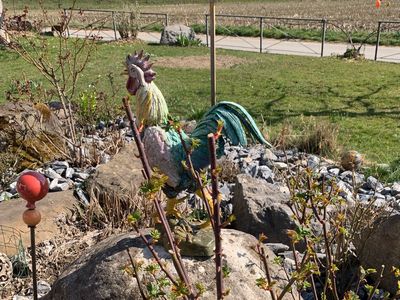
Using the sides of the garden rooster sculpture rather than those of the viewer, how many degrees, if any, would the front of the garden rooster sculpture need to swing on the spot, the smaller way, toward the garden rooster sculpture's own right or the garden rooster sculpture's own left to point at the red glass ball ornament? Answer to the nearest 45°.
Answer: approximately 45° to the garden rooster sculpture's own left

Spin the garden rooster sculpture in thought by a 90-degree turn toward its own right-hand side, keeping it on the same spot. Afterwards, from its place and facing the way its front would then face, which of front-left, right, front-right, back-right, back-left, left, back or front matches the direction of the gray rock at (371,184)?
front-right

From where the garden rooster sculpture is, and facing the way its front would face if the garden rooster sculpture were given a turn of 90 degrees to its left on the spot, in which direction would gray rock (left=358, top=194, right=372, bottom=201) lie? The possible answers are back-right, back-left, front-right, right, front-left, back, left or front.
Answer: back-left

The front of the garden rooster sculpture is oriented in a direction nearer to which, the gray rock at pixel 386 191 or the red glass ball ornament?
the red glass ball ornament

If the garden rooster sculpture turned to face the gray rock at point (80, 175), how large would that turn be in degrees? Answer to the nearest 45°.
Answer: approximately 45° to its right

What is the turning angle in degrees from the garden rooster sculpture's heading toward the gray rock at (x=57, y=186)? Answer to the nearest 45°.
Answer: approximately 45° to its right

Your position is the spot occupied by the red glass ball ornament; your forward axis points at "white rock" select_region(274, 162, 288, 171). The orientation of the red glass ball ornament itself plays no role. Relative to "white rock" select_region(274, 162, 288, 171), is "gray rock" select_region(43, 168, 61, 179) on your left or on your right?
left

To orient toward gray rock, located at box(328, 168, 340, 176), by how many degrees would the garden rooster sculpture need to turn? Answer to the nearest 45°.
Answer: approximately 135° to its right

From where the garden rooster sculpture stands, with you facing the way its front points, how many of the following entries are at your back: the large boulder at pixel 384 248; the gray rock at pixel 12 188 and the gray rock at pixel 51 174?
1

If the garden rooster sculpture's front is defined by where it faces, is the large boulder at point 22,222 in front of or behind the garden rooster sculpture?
in front

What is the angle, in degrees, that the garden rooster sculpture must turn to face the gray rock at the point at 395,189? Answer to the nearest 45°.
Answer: approximately 135° to its right

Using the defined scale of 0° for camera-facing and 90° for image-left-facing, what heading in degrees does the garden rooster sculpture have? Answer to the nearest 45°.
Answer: approximately 90°

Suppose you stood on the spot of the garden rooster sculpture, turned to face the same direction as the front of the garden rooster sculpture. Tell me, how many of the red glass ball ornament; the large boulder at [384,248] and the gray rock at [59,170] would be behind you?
1

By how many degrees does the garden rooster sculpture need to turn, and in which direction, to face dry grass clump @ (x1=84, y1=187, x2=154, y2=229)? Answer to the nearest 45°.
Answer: approximately 45° to its right

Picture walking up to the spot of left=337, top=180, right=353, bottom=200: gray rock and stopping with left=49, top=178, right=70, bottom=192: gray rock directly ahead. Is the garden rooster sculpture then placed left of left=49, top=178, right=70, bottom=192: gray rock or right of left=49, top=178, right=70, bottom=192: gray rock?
left
